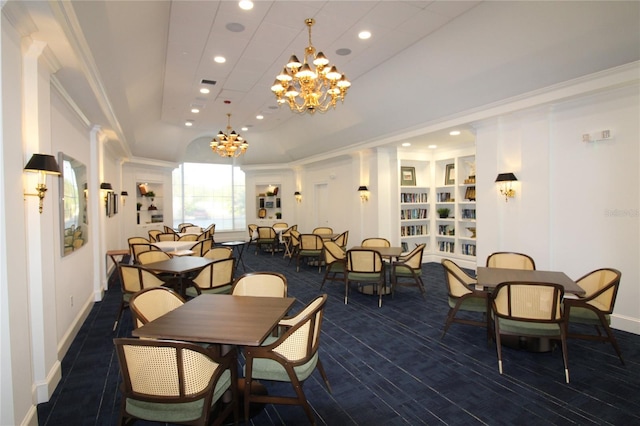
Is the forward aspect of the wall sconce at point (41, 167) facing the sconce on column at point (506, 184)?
yes

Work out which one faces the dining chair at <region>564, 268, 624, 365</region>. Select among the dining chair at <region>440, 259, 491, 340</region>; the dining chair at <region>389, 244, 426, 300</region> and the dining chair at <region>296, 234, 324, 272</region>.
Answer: the dining chair at <region>440, 259, 491, 340</region>

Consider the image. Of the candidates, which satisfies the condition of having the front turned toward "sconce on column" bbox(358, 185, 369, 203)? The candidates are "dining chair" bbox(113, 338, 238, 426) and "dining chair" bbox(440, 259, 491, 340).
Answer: "dining chair" bbox(113, 338, 238, 426)

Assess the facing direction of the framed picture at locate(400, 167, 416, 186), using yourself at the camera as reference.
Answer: facing the viewer

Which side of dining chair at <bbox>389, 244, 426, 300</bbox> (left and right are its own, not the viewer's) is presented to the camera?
left

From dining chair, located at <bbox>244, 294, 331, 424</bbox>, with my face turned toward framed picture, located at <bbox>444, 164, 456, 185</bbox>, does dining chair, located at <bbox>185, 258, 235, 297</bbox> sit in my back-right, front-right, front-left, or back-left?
front-left

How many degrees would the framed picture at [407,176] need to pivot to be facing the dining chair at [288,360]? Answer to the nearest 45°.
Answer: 0° — it already faces it

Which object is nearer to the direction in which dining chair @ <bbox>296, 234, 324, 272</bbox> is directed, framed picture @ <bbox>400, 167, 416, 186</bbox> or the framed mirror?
the framed picture

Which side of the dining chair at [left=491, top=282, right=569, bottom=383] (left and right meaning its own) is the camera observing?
back

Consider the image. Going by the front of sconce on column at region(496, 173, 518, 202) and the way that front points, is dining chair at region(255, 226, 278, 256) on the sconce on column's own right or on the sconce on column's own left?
on the sconce on column's own right

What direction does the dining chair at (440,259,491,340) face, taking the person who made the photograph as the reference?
facing to the right of the viewer

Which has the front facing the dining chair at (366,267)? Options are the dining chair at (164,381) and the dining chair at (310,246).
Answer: the dining chair at (164,381)

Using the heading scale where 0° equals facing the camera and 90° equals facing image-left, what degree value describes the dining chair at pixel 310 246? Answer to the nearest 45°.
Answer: approximately 180°

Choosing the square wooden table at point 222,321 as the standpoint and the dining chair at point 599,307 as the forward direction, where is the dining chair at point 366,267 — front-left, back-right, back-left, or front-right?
front-left

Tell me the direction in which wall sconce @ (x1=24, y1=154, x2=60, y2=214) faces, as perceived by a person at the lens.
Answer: facing to the right of the viewer

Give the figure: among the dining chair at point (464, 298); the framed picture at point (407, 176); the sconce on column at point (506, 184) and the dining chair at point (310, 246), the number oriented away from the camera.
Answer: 1

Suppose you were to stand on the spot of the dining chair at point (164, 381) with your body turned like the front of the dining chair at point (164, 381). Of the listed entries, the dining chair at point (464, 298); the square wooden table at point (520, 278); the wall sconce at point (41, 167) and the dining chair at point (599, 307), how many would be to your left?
1

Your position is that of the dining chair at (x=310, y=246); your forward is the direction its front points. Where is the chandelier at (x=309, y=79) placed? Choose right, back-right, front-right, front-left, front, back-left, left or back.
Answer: back

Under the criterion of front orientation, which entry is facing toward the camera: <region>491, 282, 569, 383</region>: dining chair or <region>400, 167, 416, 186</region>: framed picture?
the framed picture
